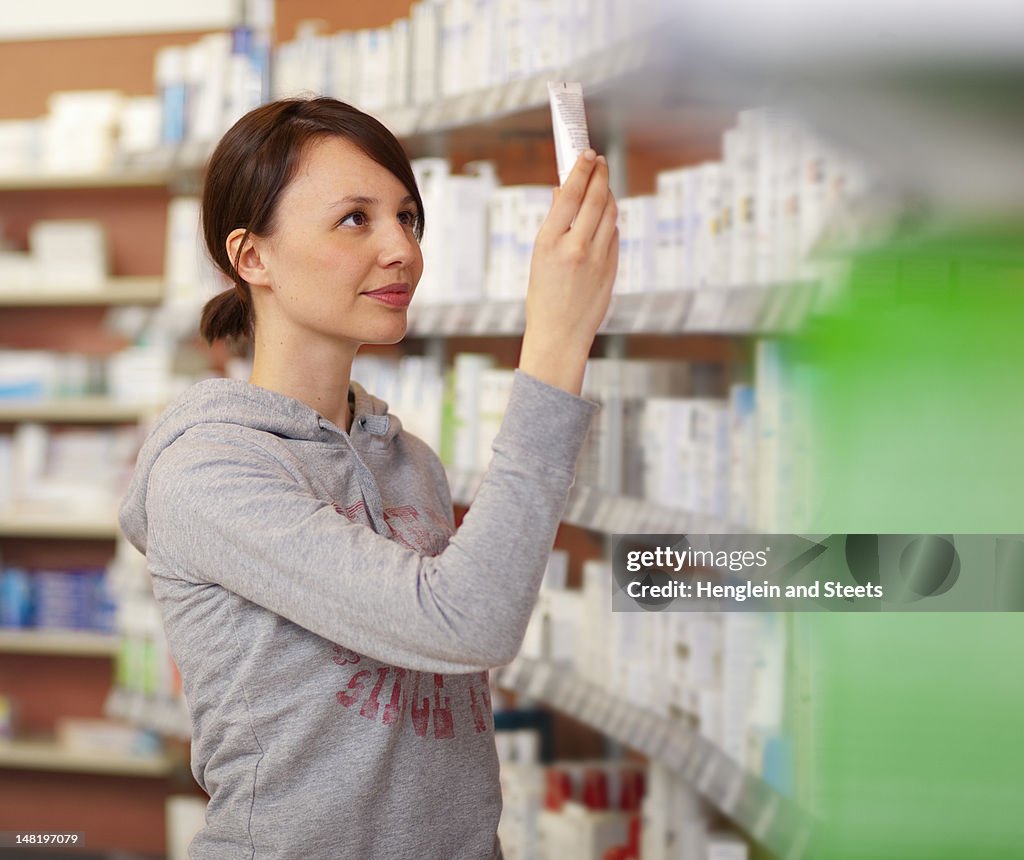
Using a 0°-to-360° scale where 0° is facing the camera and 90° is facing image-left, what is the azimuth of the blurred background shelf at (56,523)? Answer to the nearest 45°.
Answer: approximately 0°

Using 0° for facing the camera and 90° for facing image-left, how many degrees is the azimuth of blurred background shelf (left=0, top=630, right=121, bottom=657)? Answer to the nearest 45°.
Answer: approximately 0°

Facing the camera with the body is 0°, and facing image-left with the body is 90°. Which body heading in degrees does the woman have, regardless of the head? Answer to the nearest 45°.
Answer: approximately 315°

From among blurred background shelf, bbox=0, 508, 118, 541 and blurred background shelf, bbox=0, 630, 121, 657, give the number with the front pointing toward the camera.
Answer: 2

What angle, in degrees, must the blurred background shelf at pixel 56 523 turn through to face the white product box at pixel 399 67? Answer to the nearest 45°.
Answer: approximately 45° to its left
